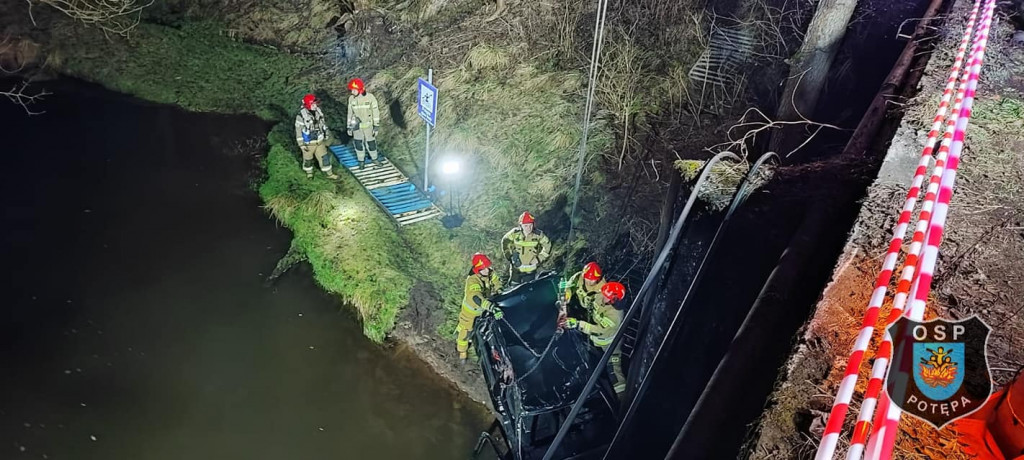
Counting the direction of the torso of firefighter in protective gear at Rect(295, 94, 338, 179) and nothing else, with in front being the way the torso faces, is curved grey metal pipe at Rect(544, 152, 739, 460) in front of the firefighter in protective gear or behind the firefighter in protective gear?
in front

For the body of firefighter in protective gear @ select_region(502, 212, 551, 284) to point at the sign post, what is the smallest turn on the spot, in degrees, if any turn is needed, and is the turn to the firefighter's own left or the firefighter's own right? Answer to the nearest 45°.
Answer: approximately 135° to the firefighter's own right

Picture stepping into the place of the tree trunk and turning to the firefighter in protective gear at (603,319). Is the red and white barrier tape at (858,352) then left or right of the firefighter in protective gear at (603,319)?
left

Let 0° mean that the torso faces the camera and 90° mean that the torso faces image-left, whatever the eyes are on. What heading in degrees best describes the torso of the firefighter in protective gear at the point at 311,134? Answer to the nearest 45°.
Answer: approximately 315°

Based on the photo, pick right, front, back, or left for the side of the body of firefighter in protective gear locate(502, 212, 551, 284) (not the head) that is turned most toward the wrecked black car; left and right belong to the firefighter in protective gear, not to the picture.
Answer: front

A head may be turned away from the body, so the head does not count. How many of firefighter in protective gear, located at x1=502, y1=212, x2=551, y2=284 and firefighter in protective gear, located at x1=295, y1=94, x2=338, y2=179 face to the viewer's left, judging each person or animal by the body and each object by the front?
0

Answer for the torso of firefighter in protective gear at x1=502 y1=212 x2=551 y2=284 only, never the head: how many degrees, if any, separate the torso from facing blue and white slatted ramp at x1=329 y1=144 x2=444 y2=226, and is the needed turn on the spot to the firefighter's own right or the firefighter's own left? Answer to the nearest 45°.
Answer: approximately 135° to the firefighter's own right

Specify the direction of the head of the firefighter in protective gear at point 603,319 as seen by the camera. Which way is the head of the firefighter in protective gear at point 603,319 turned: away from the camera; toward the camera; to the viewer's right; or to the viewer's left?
to the viewer's left
